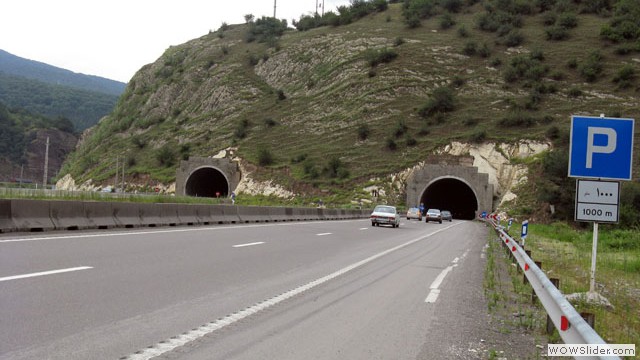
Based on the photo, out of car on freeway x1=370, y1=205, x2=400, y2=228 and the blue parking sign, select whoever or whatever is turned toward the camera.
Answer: the blue parking sign

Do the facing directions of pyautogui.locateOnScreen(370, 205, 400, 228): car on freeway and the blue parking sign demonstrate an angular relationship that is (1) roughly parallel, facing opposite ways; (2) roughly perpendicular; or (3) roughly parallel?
roughly parallel, facing opposite ways

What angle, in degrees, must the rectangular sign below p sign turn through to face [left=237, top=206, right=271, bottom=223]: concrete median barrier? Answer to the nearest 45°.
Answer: approximately 135° to its right

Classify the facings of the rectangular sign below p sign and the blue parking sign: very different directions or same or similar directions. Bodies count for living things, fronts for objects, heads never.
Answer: same or similar directions

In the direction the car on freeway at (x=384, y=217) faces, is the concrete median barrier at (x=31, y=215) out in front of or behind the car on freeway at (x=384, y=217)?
behind

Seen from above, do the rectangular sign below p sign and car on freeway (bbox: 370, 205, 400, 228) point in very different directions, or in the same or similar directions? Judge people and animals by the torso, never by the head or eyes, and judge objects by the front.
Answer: very different directions

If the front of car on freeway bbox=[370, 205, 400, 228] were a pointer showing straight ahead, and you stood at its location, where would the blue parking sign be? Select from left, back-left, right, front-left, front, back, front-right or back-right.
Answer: back

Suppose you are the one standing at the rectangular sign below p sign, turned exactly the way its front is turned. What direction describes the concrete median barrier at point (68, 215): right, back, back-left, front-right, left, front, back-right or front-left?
right

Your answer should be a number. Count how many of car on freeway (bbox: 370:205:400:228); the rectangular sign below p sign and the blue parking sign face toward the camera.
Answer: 2

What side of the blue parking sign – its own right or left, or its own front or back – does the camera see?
front

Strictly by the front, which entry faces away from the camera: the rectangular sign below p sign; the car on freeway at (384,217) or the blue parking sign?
the car on freeway

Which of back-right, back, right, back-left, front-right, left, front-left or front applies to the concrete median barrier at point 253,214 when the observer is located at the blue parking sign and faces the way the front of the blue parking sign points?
back-right

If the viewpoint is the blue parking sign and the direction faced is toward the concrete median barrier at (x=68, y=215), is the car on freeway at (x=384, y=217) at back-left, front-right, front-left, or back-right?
front-right

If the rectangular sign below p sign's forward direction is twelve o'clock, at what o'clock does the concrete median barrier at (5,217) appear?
The concrete median barrier is roughly at 3 o'clock from the rectangular sign below p sign.

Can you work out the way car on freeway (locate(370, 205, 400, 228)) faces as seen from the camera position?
facing away from the viewer
